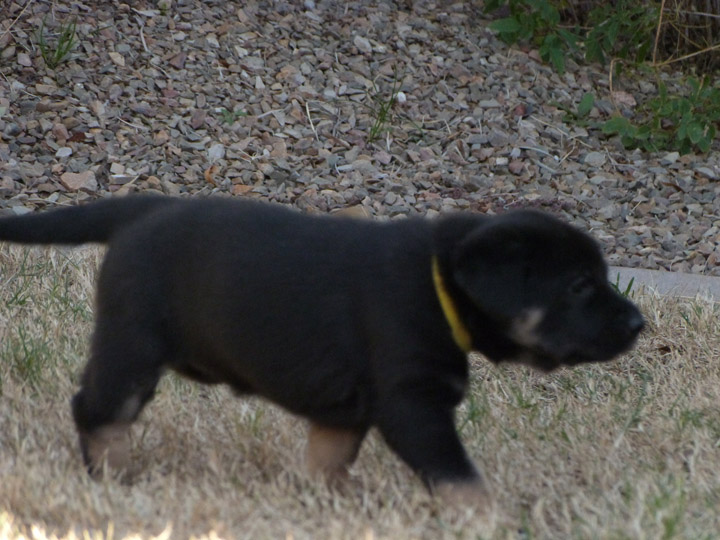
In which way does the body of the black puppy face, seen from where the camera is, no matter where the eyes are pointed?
to the viewer's right

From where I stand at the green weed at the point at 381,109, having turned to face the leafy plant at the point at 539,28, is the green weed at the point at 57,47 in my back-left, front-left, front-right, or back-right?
back-left
